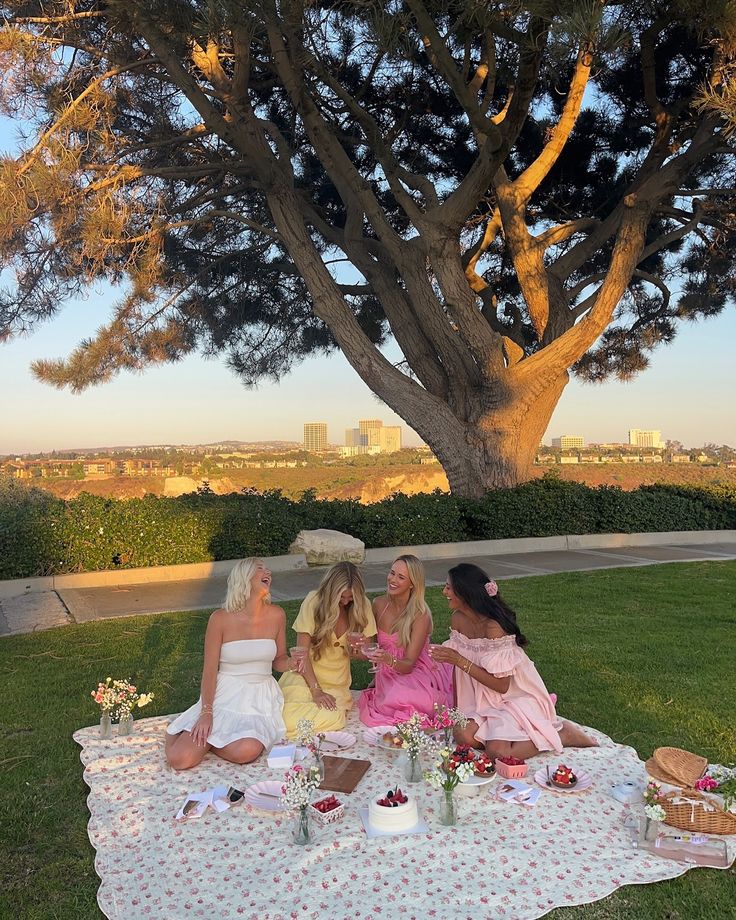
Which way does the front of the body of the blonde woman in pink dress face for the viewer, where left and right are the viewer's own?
facing the viewer and to the left of the viewer

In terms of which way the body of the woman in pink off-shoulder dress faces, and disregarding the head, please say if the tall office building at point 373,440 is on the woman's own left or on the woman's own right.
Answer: on the woman's own right

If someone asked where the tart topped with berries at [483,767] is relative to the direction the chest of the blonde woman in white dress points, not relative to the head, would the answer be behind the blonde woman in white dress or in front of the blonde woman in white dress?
in front

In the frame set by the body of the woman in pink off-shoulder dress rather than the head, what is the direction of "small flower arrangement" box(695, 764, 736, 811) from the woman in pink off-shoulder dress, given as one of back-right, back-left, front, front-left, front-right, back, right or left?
left

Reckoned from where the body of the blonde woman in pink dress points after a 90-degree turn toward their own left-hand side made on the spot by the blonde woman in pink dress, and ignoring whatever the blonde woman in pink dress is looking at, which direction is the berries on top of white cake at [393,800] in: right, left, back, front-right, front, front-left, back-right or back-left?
front-right

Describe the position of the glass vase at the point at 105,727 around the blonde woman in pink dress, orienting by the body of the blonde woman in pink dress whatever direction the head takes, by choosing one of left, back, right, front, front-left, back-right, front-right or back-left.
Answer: front-right

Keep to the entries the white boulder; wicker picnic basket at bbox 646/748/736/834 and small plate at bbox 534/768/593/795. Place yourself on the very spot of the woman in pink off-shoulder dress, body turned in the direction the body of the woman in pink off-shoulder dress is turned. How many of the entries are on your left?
2

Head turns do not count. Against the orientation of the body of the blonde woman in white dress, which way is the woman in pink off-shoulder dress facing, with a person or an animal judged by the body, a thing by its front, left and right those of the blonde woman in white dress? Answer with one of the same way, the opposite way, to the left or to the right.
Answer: to the right

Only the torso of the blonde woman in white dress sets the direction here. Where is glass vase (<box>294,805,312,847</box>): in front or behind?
in front

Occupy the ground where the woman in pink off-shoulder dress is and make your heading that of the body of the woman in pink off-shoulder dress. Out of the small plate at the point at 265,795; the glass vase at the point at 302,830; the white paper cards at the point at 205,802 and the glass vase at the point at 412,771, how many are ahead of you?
4

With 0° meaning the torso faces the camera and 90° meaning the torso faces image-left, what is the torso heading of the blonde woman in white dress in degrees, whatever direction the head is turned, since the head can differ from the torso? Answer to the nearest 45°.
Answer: approximately 315°

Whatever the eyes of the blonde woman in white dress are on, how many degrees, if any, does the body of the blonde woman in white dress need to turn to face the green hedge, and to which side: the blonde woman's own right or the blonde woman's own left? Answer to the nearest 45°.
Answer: approximately 135° to the blonde woman's own left

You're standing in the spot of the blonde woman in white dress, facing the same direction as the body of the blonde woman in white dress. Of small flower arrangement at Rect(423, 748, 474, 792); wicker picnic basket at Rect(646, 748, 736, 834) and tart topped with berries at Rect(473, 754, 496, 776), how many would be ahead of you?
3

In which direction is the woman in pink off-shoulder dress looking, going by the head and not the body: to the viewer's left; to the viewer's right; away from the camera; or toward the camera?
to the viewer's left

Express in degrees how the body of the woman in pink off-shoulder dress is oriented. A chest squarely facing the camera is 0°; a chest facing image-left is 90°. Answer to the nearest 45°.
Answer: approximately 45°

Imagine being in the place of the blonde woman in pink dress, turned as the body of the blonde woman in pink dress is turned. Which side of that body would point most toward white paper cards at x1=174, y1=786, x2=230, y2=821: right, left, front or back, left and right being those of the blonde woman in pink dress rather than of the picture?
front

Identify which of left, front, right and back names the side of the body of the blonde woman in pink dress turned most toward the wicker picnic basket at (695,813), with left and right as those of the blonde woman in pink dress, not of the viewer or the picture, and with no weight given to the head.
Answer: left

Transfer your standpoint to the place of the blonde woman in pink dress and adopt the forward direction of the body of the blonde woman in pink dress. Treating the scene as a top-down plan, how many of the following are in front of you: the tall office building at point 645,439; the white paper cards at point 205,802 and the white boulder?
1
